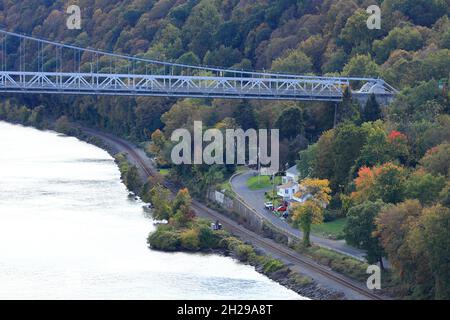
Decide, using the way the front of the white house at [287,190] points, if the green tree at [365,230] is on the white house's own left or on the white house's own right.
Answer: on the white house's own left

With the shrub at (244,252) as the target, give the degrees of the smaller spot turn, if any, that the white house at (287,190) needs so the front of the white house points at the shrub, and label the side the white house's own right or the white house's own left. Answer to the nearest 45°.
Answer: approximately 45° to the white house's own left

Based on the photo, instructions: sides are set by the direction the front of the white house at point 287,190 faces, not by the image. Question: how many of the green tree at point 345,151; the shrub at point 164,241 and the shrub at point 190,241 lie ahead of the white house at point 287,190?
2

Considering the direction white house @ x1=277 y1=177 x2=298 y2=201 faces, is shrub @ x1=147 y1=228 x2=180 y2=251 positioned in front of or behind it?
in front

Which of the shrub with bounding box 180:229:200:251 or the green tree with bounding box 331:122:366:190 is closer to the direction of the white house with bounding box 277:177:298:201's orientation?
the shrub

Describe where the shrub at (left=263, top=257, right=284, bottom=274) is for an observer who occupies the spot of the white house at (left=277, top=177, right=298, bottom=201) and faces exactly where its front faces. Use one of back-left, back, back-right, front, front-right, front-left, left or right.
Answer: front-left

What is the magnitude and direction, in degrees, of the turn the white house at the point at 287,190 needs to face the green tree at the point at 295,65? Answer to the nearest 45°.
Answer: approximately 135° to its right

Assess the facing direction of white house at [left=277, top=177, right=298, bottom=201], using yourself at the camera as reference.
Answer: facing the viewer and to the left of the viewer

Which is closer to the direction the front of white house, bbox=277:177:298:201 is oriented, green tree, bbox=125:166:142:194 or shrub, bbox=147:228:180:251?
the shrub

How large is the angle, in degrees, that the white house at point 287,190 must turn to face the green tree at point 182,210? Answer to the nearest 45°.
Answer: approximately 45° to its right
